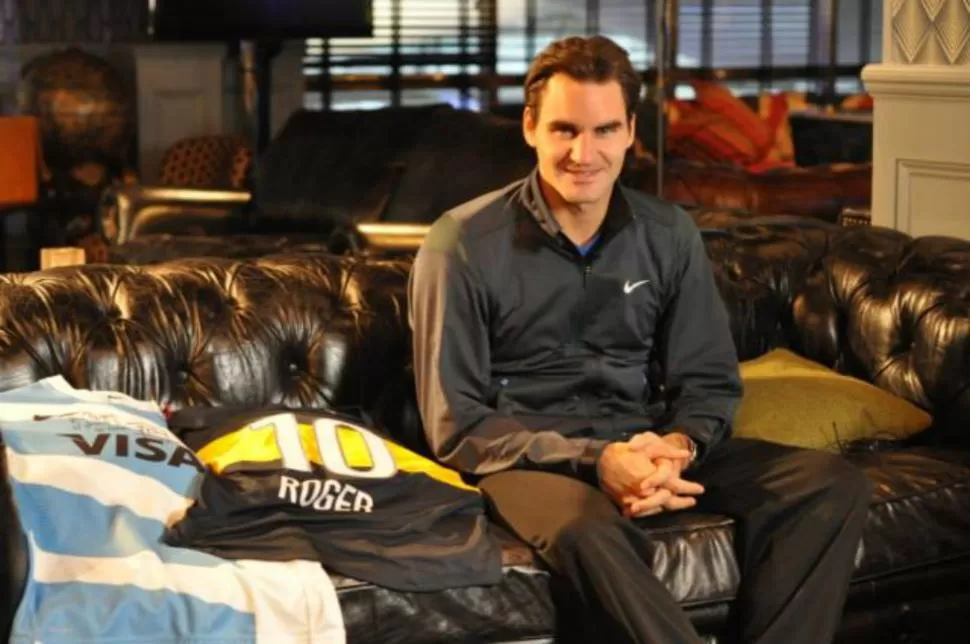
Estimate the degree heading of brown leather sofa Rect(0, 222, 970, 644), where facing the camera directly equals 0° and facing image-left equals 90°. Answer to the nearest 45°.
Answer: approximately 0°

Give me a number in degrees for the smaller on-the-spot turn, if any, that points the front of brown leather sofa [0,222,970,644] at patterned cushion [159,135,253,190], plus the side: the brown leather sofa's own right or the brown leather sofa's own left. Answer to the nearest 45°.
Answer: approximately 180°

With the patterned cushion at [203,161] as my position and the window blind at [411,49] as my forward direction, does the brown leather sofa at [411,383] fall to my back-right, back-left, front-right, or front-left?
back-right

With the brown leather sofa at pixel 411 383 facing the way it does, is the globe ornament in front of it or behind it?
behind

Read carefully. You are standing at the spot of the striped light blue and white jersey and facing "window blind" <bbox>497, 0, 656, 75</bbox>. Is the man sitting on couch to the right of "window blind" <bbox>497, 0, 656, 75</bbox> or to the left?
right

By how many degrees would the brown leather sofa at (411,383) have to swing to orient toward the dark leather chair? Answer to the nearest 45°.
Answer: approximately 180°

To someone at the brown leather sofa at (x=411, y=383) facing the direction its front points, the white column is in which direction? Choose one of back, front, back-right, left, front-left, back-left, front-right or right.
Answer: back-left

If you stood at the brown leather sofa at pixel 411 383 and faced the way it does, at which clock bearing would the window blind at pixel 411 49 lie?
The window blind is roughly at 6 o'clock from the brown leather sofa.

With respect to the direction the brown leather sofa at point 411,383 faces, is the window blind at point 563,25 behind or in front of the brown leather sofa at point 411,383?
behind
